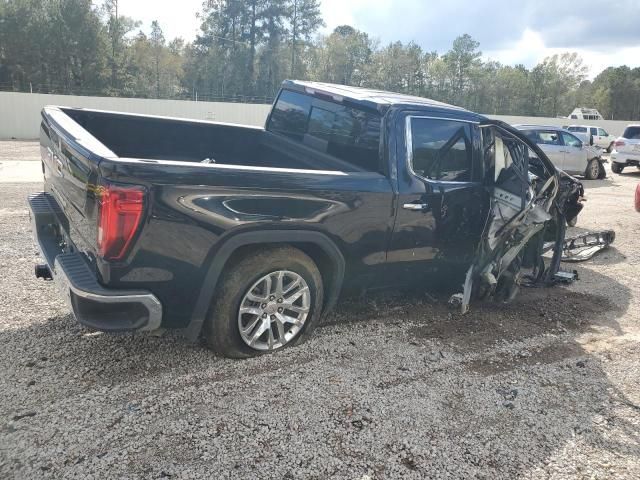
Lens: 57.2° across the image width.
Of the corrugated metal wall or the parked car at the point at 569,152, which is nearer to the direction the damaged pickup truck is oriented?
the parked car

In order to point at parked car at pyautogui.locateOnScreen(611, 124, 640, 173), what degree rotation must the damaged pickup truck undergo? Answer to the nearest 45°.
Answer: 0° — it already faces it

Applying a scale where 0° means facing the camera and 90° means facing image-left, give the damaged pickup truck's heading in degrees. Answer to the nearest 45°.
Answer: approximately 225°

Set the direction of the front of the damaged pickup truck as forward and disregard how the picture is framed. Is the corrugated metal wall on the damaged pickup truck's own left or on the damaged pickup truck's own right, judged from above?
on the damaged pickup truck's own left

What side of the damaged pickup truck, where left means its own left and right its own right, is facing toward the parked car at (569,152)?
front

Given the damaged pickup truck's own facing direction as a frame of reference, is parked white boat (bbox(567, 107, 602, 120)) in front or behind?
in front
